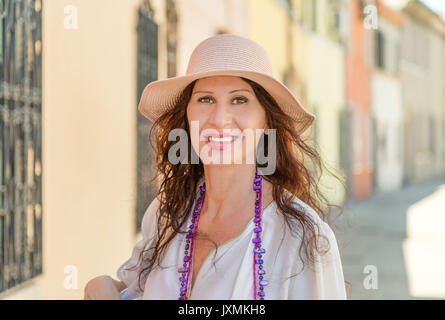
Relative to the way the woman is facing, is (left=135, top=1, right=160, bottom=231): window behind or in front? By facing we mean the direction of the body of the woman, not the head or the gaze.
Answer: behind

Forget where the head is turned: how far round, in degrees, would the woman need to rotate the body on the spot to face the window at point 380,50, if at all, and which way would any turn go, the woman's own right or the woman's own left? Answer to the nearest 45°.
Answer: approximately 180°

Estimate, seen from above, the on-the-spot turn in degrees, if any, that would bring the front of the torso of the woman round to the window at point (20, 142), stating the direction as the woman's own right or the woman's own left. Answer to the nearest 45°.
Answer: approximately 135° to the woman's own right

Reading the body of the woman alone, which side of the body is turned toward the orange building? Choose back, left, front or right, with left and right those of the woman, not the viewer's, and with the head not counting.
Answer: back

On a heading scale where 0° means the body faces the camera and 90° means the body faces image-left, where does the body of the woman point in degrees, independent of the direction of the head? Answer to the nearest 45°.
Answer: approximately 0°
